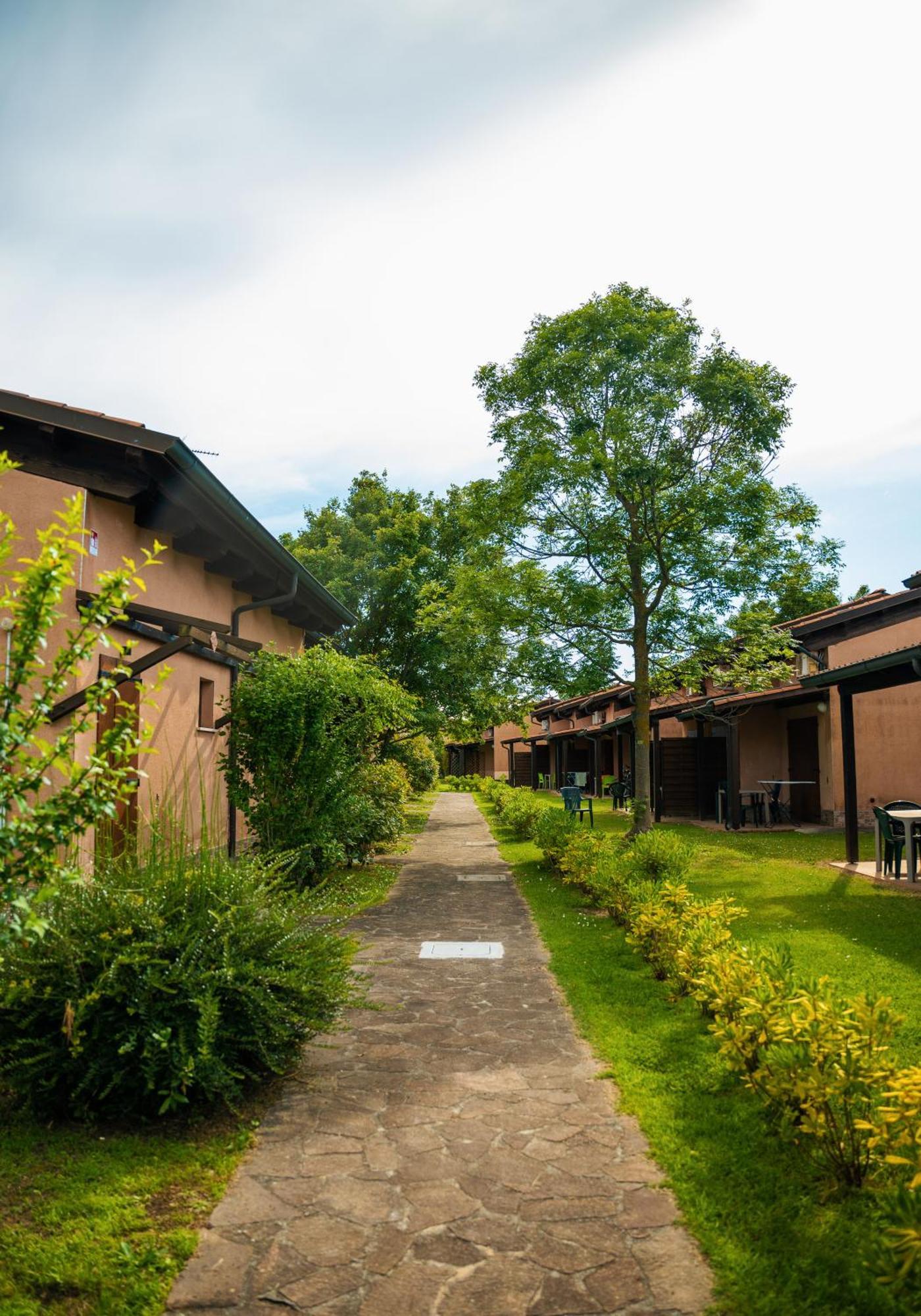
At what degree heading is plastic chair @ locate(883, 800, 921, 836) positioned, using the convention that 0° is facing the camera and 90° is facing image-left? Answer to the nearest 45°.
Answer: approximately 0°

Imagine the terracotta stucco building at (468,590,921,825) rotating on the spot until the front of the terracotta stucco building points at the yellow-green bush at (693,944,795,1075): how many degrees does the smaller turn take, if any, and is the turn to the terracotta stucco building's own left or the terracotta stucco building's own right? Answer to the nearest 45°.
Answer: approximately 45° to the terracotta stucco building's own left

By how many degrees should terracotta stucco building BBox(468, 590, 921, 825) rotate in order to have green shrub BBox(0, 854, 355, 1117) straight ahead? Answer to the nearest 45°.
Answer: approximately 45° to its left

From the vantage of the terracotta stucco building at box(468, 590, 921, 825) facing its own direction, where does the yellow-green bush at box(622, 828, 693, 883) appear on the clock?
The yellow-green bush is roughly at 11 o'clock from the terracotta stucco building.

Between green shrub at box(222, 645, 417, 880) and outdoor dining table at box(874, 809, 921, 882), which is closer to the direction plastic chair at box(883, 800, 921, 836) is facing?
the outdoor dining table

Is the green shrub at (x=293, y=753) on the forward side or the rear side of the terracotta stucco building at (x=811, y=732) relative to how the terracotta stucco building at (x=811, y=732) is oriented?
on the forward side
